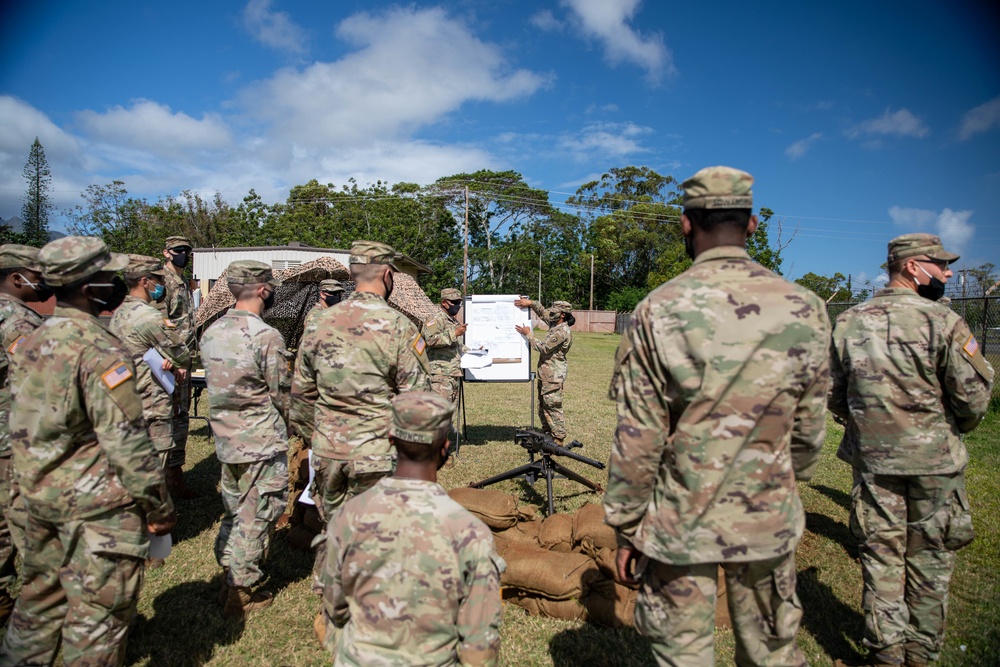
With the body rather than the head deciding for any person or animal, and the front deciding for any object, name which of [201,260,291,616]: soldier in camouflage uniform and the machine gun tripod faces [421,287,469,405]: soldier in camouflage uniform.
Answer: [201,260,291,616]: soldier in camouflage uniform

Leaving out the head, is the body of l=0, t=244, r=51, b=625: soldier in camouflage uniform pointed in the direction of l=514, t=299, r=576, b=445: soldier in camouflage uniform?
yes

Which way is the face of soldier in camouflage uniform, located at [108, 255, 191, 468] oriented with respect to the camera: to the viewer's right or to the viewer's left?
to the viewer's right

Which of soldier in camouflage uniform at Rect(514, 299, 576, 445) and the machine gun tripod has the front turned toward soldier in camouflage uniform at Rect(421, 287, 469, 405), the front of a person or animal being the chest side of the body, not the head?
soldier in camouflage uniform at Rect(514, 299, 576, 445)

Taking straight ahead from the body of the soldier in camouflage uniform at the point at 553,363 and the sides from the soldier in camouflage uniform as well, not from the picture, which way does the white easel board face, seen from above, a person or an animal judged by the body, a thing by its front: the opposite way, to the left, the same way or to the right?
to the left

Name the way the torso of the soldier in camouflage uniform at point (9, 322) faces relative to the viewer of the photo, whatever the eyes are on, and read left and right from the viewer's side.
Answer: facing to the right of the viewer

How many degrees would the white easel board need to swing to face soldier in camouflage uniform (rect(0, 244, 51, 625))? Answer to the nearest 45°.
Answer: approximately 45° to its right

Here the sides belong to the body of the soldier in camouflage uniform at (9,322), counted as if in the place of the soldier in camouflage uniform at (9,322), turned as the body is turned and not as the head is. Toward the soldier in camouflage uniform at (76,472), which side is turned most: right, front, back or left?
right
